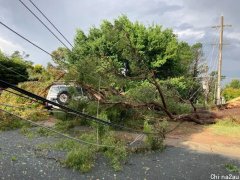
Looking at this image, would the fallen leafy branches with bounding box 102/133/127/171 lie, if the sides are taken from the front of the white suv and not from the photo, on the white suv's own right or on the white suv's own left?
on the white suv's own right

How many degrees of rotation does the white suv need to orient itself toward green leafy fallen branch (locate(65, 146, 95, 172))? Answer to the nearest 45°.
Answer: approximately 135° to its right

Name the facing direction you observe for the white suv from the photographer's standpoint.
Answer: facing away from the viewer and to the right of the viewer

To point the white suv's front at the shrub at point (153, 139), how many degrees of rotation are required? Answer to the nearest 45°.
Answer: approximately 90° to its right
